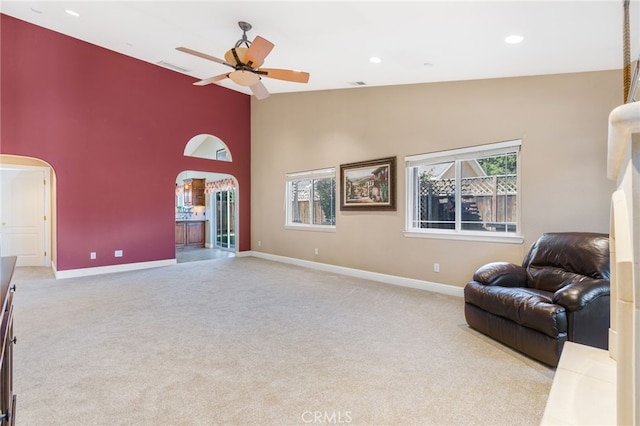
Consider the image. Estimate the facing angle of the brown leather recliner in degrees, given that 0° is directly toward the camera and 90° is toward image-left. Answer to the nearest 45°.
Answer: approximately 45°

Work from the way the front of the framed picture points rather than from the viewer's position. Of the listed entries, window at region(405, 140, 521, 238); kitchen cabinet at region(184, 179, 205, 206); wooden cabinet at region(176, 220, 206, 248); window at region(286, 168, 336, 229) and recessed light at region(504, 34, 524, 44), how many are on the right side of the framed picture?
3

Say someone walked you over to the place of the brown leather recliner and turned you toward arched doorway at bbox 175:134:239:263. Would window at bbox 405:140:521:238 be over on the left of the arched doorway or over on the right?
right

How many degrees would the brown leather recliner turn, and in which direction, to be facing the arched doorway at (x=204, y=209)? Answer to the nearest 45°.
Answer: approximately 45° to its right

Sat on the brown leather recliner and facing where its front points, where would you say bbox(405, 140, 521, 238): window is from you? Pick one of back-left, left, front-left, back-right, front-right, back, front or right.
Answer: right

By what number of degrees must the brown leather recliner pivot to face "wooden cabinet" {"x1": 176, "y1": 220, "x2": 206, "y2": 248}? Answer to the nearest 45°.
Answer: approximately 45° to its right

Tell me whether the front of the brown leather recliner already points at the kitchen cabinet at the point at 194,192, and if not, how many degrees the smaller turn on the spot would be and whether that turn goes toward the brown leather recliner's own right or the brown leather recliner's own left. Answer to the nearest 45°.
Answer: approximately 45° to the brown leather recliner's own right

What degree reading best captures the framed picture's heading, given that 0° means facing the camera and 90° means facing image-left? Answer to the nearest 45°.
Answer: approximately 45°

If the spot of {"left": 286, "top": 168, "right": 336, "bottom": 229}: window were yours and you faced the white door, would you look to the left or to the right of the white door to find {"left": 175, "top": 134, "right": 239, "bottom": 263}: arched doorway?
right

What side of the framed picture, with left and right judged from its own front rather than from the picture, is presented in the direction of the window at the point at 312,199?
right

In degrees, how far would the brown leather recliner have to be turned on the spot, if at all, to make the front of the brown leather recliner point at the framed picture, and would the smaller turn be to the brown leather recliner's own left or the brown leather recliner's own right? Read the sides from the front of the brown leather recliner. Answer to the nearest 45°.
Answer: approximately 90° to the brown leather recliner's own right

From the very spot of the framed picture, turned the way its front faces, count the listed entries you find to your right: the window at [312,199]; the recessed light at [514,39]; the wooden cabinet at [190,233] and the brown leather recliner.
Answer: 2

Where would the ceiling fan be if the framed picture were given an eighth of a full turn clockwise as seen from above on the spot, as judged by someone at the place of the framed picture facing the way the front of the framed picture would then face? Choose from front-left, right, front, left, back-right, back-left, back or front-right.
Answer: front-left

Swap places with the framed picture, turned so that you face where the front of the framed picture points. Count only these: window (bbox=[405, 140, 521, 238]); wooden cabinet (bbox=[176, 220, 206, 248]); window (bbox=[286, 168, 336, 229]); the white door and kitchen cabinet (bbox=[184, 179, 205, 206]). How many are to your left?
1

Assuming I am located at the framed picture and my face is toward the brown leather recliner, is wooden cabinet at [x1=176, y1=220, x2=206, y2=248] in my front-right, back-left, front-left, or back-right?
back-right

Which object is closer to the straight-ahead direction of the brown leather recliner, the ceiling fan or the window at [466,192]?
the ceiling fan

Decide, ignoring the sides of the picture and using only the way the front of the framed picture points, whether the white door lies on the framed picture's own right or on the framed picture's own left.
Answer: on the framed picture's own right

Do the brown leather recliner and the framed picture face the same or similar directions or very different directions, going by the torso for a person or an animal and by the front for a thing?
same or similar directions

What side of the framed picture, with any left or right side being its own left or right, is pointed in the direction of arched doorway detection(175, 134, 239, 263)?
right

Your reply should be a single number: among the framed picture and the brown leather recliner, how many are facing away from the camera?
0

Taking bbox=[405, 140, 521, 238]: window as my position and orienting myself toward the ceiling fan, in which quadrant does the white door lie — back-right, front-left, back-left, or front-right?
front-right

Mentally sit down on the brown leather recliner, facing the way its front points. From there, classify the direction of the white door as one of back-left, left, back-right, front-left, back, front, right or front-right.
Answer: front-right
